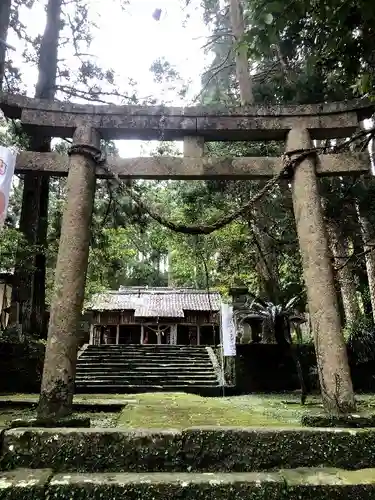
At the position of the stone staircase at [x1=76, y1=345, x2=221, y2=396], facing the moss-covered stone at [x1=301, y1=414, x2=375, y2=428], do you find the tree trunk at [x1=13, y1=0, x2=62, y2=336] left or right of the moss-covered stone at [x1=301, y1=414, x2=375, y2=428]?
right

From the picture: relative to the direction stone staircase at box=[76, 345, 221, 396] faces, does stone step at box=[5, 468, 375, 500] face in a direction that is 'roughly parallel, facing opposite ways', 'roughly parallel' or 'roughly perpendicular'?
roughly parallel

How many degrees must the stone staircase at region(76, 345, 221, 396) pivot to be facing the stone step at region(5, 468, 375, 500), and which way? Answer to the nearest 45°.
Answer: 0° — it already faces it

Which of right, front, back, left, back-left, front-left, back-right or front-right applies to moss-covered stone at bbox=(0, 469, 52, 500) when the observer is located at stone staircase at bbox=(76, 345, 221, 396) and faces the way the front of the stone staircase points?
front

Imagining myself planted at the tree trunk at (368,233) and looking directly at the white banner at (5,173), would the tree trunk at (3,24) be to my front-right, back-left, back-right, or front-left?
front-right

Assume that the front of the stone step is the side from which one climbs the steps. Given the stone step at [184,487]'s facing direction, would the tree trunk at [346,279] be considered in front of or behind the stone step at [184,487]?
behind

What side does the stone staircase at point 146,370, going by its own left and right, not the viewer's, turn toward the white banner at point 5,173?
front

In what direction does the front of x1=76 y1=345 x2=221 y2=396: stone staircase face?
toward the camera

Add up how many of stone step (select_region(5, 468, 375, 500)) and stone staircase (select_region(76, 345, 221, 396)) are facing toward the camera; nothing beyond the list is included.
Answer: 2

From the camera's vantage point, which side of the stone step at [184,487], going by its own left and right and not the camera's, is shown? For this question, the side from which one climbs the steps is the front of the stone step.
front

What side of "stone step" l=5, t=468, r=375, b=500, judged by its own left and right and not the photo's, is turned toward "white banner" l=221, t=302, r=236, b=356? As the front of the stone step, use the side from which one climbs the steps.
back
